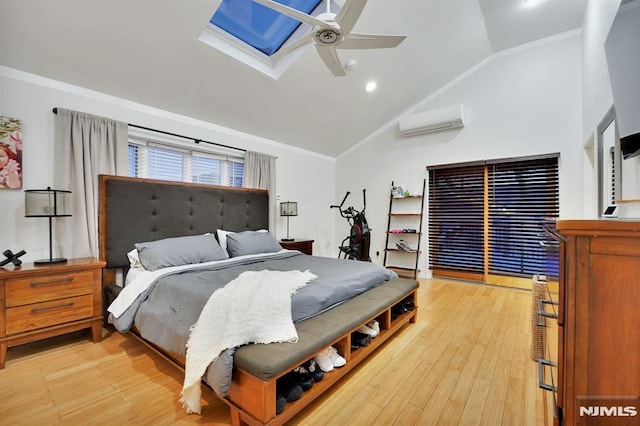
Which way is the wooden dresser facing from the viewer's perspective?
to the viewer's left

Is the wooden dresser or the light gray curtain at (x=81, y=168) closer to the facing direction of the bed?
the wooden dresser

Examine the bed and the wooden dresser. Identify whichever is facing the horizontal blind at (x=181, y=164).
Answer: the wooden dresser

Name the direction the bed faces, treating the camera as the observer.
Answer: facing the viewer and to the right of the viewer

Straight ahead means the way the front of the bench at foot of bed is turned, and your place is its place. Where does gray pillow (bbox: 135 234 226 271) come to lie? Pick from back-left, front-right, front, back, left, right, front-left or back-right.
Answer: back

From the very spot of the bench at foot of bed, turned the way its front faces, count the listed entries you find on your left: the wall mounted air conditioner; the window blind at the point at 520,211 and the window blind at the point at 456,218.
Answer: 3

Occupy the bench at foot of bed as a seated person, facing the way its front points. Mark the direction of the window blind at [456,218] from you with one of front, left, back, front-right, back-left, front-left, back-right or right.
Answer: left

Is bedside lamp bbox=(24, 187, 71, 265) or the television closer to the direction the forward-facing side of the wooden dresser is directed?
the bedside lamp

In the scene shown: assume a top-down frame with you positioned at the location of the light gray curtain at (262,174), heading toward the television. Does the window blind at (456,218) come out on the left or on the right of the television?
left

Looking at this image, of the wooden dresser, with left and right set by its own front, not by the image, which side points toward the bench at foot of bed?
front

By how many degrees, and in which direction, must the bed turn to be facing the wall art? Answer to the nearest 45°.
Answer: approximately 135° to its right

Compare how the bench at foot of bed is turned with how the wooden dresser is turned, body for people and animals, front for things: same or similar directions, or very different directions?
very different directions

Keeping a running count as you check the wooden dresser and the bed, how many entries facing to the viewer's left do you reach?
1
